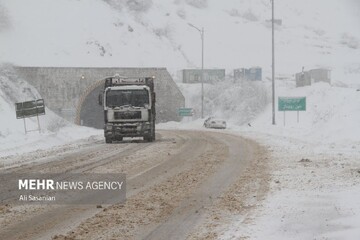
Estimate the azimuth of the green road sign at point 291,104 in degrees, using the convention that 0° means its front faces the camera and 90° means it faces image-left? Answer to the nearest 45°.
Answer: approximately 0°

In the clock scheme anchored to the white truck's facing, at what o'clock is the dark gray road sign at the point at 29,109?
The dark gray road sign is roughly at 4 o'clock from the white truck.

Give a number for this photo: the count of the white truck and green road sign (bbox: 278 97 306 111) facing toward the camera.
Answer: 2

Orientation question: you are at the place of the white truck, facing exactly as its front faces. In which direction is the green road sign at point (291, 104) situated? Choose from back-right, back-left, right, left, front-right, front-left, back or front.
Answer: back-left

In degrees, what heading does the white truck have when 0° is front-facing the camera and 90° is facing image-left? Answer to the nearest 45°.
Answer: approximately 0°
